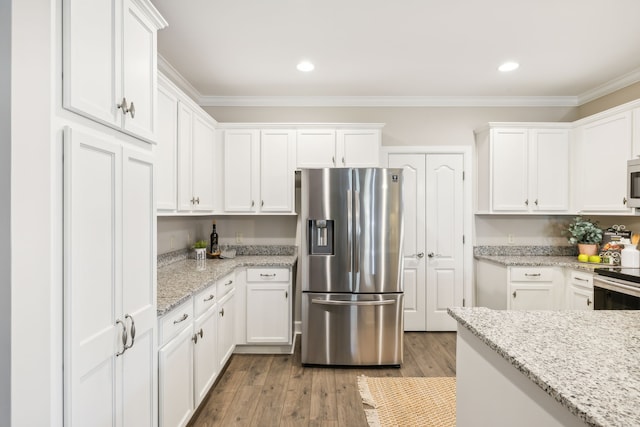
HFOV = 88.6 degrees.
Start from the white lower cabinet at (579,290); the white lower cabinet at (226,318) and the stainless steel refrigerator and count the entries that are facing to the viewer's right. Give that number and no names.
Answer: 1

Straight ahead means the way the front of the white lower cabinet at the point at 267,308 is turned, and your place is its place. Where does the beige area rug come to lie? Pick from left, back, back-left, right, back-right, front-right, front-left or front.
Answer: front-left

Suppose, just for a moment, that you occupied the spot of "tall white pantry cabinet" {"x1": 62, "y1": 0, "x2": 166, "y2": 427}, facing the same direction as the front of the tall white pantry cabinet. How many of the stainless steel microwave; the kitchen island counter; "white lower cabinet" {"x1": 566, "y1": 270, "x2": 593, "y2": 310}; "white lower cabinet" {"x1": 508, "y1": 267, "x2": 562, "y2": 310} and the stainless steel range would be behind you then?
0

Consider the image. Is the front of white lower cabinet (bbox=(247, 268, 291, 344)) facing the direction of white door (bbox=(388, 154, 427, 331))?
no

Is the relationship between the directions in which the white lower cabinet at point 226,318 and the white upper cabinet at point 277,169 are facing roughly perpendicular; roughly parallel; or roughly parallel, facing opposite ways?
roughly perpendicular

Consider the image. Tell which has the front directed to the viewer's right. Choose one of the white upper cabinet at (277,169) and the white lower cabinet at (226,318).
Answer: the white lower cabinet

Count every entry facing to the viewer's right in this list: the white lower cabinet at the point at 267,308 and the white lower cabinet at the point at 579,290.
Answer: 0

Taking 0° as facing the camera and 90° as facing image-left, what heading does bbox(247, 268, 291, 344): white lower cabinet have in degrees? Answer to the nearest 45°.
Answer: approximately 0°

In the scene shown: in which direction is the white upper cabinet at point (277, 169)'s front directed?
toward the camera

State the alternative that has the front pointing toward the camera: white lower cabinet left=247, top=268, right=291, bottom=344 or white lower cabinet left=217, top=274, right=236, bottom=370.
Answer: white lower cabinet left=247, top=268, right=291, bottom=344

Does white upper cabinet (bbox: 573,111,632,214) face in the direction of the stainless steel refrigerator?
yes

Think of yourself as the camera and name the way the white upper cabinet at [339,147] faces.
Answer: facing the viewer

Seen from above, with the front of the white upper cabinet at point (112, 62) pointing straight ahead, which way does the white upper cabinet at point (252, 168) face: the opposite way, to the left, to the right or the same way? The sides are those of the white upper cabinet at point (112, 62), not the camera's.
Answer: to the right

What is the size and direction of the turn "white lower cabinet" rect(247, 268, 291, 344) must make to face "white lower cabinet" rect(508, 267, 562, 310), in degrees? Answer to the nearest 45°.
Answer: approximately 90° to its left

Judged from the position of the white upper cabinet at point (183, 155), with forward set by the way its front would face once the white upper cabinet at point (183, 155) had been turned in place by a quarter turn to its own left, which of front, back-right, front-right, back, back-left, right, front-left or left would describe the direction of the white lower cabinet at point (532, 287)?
front-right

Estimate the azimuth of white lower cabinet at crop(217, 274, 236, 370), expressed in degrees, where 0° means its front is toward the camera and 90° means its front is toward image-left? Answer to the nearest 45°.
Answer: approximately 270°

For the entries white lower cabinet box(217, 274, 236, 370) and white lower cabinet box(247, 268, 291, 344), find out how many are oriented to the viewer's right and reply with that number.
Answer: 1

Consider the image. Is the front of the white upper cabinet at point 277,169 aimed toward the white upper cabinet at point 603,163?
no
